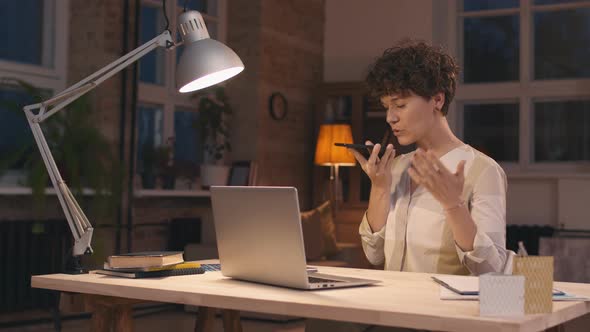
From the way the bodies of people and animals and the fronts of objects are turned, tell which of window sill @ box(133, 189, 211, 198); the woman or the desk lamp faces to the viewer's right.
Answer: the desk lamp

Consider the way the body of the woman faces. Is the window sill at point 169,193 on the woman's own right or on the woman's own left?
on the woman's own right

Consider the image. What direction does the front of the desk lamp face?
to the viewer's right

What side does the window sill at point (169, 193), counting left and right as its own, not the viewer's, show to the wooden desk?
front

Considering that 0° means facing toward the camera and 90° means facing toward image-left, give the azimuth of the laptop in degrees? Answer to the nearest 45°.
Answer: approximately 225°

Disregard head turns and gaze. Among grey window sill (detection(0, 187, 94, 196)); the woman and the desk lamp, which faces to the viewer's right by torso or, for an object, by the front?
the desk lamp

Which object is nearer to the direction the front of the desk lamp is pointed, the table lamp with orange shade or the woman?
the woman

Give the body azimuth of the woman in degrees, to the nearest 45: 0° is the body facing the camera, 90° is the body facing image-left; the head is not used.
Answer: approximately 45°

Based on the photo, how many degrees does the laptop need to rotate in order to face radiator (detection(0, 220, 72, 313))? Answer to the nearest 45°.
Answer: approximately 90° to its left

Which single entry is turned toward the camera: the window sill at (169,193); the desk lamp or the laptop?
the window sill

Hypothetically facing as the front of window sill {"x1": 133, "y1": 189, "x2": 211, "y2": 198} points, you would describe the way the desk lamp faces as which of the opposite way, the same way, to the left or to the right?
to the left

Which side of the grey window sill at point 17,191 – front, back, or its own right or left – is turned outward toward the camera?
front

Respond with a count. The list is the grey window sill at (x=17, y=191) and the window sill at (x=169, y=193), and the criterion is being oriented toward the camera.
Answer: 2

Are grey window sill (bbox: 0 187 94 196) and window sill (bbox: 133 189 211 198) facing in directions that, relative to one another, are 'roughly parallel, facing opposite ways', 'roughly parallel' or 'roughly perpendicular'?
roughly parallel

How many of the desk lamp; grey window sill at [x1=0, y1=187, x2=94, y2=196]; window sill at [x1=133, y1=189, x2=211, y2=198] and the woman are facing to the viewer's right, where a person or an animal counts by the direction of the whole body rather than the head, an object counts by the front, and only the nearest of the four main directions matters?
1
